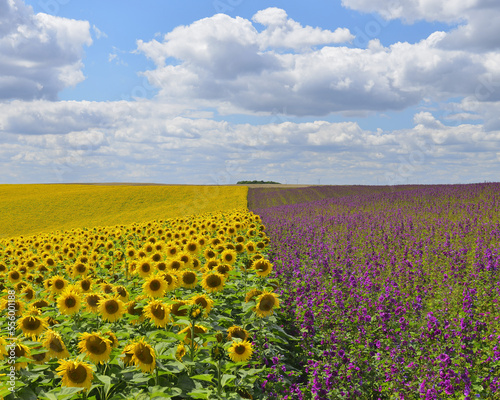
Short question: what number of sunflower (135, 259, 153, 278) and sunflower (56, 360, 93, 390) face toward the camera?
2

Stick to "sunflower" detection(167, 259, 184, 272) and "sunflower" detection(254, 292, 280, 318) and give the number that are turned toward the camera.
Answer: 2

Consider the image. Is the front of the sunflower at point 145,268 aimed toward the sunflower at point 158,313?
yes

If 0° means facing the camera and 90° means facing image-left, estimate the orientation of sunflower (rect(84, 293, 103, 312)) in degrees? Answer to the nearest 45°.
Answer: approximately 0°

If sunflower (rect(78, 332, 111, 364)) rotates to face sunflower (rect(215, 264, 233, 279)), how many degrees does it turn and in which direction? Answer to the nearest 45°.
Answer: approximately 135° to its left

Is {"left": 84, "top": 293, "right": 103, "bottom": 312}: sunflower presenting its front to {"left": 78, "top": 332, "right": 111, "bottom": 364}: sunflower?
yes

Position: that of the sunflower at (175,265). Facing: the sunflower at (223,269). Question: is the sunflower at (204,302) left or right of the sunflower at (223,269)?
right
